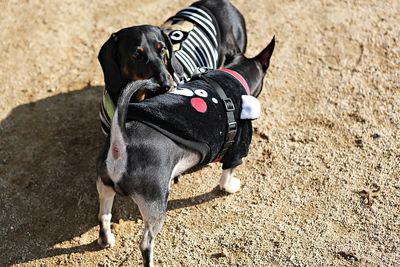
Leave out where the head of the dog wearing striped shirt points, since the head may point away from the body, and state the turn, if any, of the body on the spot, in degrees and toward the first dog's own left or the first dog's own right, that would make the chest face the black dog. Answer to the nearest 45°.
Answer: approximately 45° to the first dog's own left

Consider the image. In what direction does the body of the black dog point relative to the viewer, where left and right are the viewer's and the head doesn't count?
facing away from the viewer and to the right of the viewer

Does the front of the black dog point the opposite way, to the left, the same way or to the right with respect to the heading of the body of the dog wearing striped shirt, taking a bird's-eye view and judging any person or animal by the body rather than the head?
the opposite way

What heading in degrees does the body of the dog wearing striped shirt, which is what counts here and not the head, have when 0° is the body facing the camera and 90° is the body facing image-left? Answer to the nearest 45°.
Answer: approximately 45°

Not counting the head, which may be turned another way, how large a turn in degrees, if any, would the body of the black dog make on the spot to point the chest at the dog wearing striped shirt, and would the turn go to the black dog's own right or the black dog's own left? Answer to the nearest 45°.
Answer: approximately 45° to the black dog's own left
